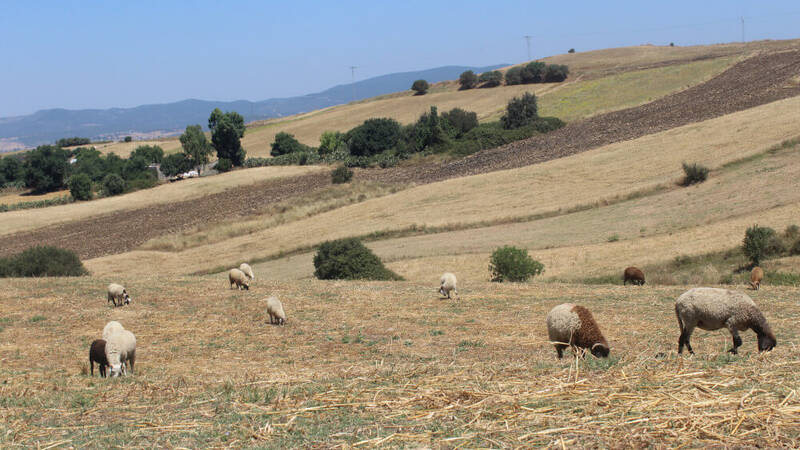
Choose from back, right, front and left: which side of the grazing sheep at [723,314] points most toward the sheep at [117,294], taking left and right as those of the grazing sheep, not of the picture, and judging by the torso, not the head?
back

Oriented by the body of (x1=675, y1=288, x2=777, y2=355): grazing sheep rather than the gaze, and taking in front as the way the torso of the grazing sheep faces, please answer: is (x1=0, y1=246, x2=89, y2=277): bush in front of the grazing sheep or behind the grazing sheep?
behind

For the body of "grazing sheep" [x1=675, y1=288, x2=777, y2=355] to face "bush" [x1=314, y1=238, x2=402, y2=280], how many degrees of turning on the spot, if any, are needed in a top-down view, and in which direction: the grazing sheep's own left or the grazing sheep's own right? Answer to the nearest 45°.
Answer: approximately 135° to the grazing sheep's own left

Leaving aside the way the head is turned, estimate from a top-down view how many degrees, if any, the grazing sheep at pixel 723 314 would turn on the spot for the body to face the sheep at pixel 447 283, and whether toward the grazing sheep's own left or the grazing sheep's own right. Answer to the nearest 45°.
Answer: approximately 135° to the grazing sheep's own left

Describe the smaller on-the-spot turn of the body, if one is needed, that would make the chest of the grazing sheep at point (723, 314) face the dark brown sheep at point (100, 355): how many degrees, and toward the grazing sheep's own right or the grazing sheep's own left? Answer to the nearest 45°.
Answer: approximately 180°

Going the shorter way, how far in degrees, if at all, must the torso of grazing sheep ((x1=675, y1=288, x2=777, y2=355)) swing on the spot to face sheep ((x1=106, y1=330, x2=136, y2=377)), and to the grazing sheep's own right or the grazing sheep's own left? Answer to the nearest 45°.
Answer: approximately 180°

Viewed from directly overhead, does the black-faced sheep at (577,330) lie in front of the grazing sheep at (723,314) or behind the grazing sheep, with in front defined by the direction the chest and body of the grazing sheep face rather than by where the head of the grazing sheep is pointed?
behind

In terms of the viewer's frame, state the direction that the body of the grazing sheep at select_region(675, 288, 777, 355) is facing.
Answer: to the viewer's right

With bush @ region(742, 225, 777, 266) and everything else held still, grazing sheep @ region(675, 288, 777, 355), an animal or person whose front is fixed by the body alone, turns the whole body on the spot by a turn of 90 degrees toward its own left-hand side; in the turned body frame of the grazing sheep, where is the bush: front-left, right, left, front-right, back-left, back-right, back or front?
front
